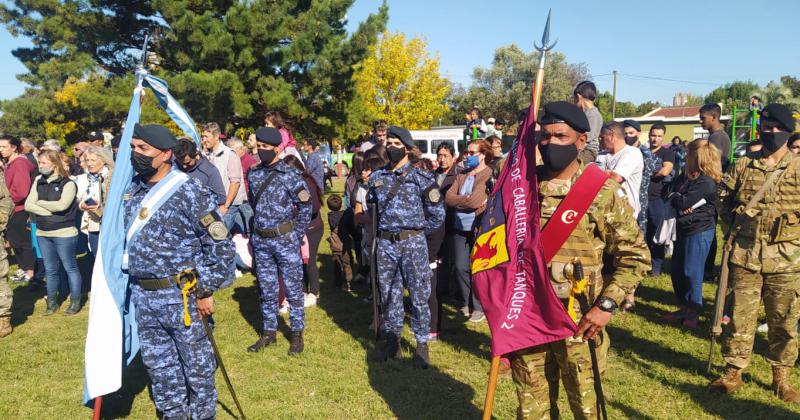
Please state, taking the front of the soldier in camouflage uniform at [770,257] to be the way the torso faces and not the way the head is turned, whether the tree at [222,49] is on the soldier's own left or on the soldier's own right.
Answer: on the soldier's own right

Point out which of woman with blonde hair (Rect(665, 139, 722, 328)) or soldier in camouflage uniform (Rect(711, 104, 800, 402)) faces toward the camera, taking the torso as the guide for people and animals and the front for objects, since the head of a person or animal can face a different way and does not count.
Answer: the soldier in camouflage uniform

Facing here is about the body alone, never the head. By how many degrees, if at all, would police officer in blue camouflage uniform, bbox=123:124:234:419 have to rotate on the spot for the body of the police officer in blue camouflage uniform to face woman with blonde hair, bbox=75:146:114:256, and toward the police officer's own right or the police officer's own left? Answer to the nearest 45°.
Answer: approximately 135° to the police officer's own right

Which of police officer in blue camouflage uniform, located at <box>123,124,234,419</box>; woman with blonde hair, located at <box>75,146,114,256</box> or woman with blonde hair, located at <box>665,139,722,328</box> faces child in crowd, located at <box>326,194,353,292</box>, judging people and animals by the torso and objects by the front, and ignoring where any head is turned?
woman with blonde hair, located at <box>665,139,722,328</box>

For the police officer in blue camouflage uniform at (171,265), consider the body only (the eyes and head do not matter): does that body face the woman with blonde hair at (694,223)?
no

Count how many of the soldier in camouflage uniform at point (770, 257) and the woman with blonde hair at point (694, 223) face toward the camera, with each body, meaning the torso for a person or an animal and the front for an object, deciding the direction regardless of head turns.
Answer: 1

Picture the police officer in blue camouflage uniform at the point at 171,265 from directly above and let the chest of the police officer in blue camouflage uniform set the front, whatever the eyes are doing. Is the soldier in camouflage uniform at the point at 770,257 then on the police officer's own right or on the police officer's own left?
on the police officer's own left

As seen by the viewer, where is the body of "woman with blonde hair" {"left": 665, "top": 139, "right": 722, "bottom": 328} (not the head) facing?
to the viewer's left

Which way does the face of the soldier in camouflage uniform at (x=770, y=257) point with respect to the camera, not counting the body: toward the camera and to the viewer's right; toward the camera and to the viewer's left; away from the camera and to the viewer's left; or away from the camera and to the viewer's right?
toward the camera and to the viewer's left

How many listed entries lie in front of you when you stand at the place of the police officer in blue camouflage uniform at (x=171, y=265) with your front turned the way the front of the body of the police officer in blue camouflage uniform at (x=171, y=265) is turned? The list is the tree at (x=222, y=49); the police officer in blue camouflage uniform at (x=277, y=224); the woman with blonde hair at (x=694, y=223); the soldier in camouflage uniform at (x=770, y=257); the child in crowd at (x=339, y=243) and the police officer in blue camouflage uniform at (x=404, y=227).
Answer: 0

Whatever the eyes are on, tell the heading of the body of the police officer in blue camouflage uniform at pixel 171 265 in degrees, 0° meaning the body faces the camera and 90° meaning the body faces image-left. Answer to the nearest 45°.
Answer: approximately 45°

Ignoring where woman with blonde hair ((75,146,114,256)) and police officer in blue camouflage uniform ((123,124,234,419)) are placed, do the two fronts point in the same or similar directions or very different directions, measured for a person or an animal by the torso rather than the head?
same or similar directions

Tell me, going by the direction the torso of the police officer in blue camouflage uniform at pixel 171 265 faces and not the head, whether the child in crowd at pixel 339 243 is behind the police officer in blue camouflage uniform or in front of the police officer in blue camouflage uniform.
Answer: behind

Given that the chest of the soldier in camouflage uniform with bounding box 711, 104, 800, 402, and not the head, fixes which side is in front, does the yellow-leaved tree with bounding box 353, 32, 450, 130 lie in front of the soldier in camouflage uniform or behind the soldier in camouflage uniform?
behind

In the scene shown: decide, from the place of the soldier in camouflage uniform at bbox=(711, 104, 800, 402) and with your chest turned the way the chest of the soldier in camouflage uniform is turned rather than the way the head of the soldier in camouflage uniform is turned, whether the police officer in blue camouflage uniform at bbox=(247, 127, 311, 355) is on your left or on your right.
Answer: on your right

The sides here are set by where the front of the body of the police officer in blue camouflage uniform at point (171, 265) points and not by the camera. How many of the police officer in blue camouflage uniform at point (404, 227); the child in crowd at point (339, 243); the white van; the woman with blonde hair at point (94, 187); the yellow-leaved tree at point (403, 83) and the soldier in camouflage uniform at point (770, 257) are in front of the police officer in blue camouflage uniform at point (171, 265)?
0

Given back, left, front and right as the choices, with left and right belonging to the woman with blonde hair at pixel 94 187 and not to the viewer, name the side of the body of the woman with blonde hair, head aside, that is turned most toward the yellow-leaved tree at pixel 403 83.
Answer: back

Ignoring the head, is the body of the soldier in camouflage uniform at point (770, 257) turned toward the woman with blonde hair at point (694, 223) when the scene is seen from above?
no
